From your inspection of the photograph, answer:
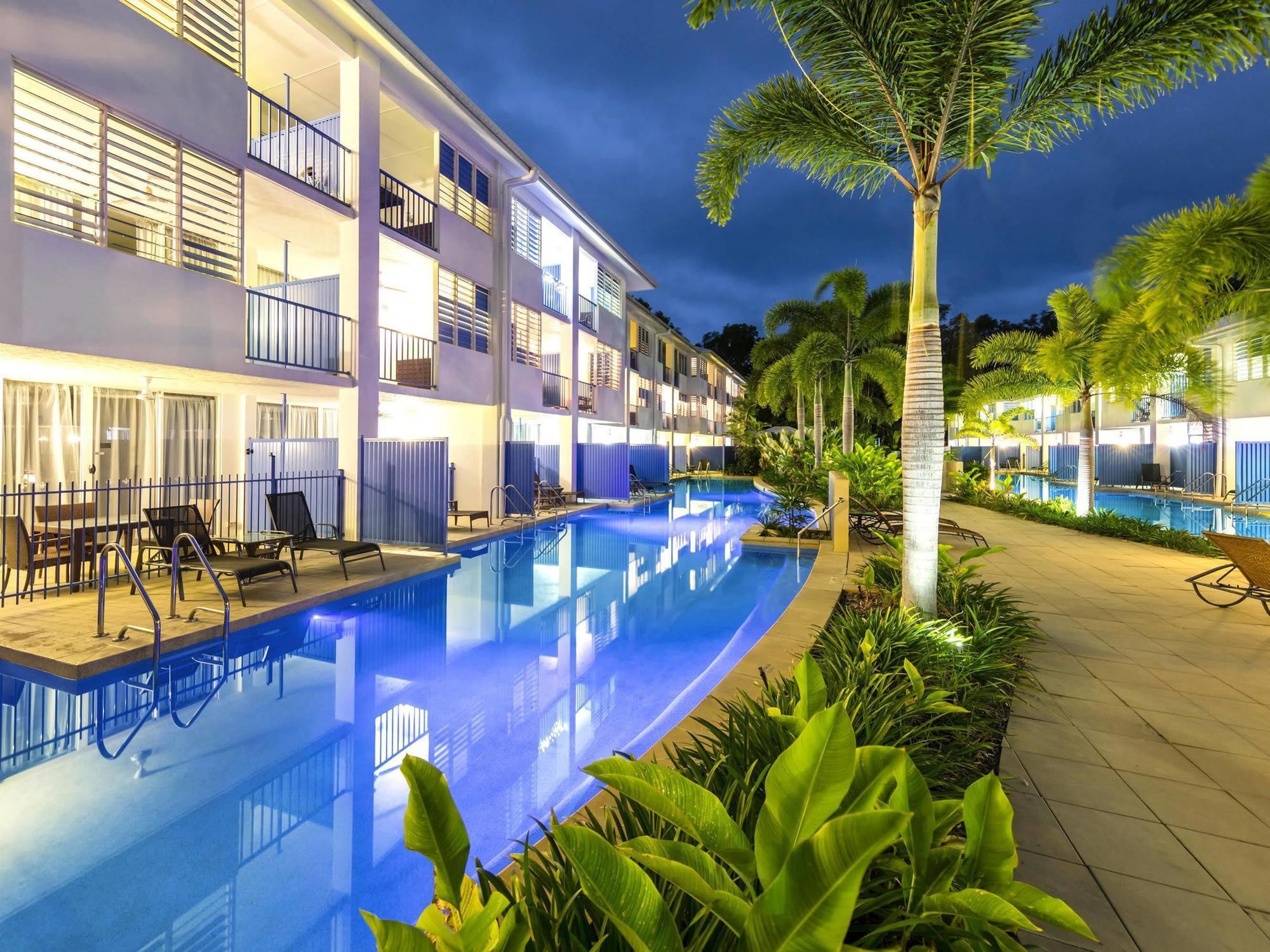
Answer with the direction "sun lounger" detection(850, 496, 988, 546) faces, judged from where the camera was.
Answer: facing to the right of the viewer

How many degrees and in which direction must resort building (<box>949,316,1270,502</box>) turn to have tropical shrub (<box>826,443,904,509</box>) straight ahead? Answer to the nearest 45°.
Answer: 0° — it already faces it

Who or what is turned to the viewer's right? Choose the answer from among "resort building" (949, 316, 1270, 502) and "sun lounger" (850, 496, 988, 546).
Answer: the sun lounger

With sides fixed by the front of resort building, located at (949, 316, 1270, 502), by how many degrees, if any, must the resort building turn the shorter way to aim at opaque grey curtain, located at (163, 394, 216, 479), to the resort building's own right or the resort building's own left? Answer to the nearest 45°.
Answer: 0° — it already faces it

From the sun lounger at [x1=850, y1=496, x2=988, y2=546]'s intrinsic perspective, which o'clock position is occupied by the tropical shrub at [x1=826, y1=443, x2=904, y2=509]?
The tropical shrub is roughly at 9 o'clock from the sun lounger.

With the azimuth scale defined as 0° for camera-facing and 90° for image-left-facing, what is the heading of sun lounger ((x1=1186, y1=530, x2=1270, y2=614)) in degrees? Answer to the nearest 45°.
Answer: approximately 315°

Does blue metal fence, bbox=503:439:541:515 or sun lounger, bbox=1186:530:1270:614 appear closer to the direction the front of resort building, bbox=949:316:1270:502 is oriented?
the blue metal fence

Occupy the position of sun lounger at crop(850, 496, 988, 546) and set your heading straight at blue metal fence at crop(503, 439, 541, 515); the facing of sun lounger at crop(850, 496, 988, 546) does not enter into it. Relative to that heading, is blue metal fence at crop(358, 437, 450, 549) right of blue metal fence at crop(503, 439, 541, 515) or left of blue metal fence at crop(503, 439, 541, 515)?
left

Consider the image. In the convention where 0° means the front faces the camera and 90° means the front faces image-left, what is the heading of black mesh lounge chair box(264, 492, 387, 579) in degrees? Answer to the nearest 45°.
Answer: approximately 315°
